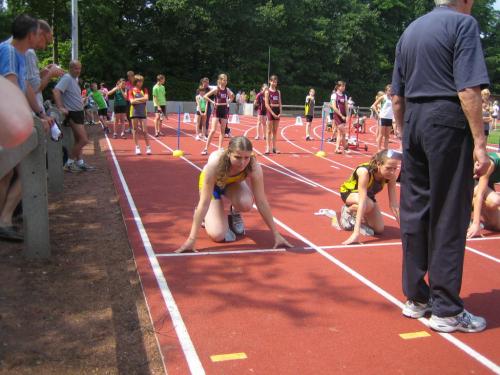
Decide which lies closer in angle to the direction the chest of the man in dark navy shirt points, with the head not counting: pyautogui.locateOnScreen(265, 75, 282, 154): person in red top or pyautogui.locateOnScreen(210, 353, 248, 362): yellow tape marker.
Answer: the person in red top

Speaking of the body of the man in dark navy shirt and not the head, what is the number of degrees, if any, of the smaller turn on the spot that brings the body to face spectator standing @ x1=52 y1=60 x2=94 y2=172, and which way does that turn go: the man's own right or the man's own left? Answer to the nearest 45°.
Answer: approximately 90° to the man's own left

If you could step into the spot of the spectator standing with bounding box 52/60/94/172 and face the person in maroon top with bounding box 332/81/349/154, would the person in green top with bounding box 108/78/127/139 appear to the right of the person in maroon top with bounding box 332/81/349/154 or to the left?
left

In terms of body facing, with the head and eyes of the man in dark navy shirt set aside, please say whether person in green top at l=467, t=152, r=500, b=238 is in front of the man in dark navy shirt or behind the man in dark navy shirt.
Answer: in front

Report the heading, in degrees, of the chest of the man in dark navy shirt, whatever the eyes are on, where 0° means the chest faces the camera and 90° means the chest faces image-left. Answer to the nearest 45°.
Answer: approximately 225°

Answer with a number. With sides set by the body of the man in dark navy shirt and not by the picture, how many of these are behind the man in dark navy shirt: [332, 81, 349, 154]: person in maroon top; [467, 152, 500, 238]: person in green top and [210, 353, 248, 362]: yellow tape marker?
1

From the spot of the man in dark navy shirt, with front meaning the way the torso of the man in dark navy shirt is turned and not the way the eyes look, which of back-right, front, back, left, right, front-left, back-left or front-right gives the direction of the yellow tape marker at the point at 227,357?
back

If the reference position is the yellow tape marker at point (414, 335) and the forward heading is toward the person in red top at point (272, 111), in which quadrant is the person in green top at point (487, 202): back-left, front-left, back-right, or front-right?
front-right

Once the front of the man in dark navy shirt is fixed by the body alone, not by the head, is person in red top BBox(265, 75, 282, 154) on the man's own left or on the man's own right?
on the man's own left

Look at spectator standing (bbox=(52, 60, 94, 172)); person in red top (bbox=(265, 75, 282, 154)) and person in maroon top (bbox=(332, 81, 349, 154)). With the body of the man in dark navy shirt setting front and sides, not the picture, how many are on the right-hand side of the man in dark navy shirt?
0

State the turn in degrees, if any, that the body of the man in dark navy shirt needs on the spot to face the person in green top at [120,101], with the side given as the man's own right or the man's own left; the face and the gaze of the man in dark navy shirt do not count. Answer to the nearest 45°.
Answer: approximately 90° to the man's own left

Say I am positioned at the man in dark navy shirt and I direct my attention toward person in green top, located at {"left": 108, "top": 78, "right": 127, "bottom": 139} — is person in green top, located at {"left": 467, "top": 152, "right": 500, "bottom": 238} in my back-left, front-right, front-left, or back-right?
front-right
